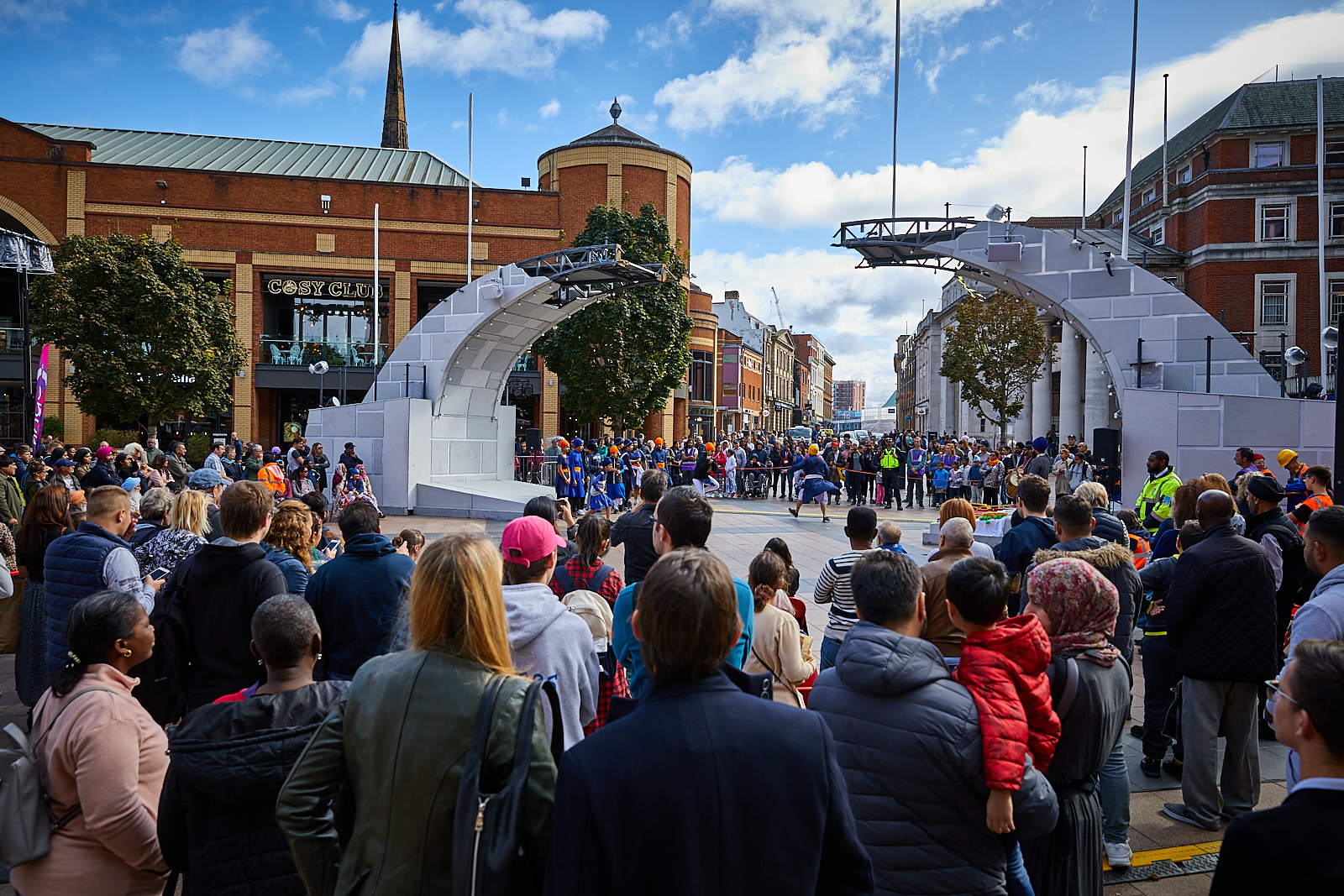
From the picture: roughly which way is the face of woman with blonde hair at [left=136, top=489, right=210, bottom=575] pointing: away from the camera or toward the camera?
away from the camera

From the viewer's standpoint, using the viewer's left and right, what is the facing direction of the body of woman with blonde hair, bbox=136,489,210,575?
facing away from the viewer and to the right of the viewer

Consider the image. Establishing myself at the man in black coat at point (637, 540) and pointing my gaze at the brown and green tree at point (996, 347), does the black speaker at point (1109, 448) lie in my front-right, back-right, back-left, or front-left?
front-right

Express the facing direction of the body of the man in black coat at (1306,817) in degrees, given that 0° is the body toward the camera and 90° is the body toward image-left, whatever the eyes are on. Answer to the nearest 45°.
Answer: approximately 135°

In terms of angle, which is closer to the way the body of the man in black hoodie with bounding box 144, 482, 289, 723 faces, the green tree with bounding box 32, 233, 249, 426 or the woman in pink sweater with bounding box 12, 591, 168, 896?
the green tree

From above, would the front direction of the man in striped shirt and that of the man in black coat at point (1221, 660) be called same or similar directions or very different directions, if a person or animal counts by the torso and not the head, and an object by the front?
same or similar directions

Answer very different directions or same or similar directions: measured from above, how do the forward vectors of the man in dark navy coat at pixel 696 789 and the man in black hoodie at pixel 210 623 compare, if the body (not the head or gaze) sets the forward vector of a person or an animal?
same or similar directions

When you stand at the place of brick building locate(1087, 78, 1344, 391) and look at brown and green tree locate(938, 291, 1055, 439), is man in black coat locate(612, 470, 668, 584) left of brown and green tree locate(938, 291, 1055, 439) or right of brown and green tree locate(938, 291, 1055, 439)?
left

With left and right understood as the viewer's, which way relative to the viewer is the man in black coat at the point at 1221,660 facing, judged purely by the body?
facing away from the viewer and to the left of the viewer

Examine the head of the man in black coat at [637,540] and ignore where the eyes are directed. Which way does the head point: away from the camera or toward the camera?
away from the camera

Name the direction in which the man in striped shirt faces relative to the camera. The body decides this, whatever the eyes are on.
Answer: away from the camera

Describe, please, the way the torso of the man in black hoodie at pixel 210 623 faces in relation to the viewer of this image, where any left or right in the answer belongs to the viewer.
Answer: facing away from the viewer and to the right of the viewer

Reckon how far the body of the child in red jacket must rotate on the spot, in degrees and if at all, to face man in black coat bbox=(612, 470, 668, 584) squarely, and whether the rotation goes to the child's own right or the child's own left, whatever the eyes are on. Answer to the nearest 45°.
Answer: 0° — they already face them

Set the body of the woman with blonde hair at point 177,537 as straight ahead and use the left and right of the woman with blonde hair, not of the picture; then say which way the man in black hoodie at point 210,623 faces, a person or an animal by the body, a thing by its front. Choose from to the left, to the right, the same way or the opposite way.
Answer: the same way

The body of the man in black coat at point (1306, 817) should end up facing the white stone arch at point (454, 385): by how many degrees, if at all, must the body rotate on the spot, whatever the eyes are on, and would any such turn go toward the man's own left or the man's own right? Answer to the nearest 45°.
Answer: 0° — they already face it

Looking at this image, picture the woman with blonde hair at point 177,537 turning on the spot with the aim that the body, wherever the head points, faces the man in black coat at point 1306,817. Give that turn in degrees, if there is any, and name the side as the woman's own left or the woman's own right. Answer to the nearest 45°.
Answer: approximately 90° to the woman's own right

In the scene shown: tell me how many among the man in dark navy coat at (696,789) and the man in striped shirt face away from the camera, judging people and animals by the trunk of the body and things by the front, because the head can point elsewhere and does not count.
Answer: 2

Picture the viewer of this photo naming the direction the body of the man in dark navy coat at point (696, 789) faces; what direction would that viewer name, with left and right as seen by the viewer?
facing away from the viewer
